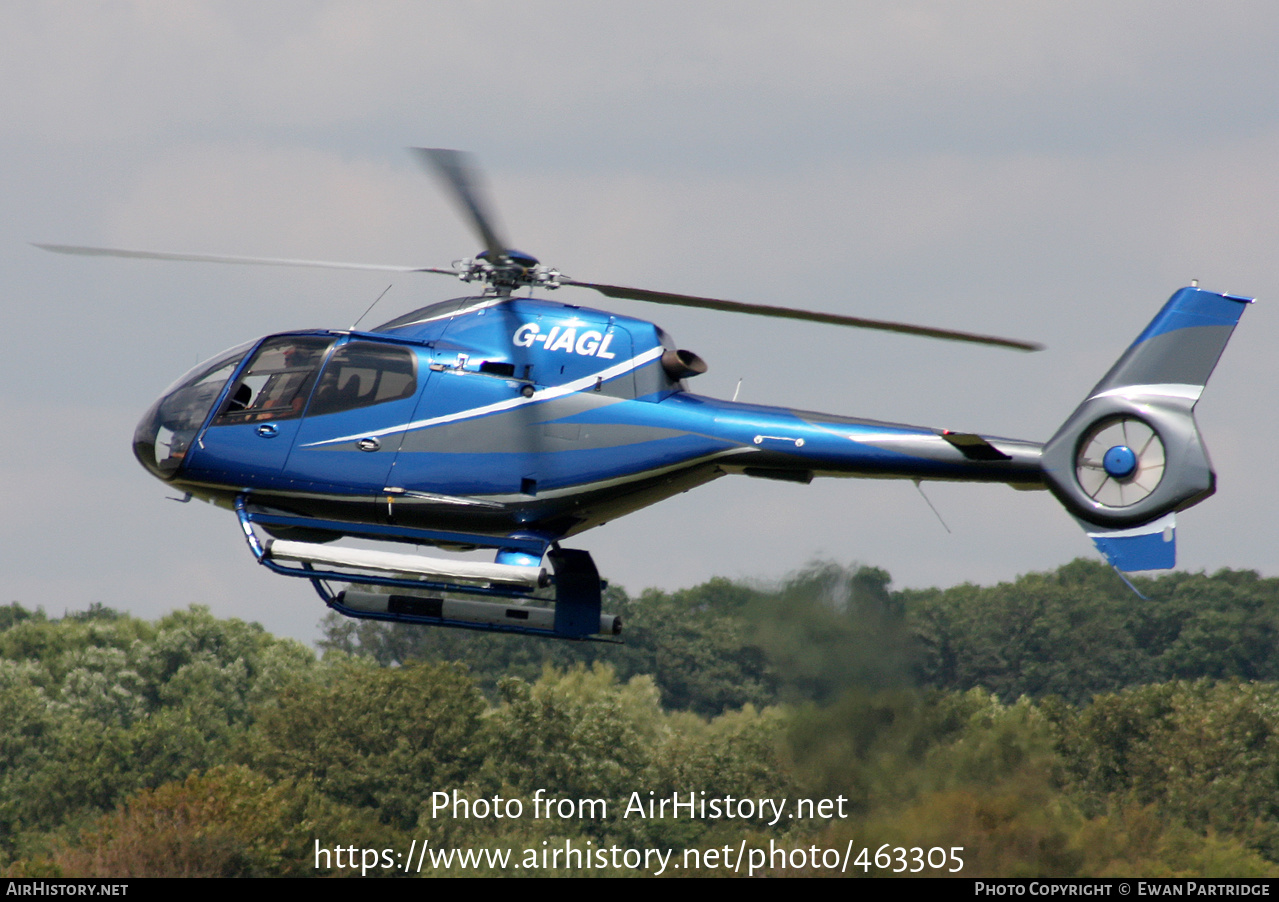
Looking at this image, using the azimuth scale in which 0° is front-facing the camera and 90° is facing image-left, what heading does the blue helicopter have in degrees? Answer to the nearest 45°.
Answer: approximately 90°
